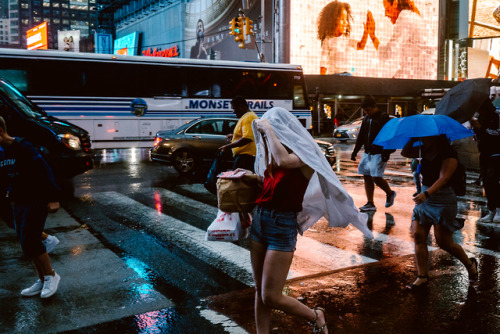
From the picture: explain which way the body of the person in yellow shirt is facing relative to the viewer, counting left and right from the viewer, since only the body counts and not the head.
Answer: facing to the left of the viewer

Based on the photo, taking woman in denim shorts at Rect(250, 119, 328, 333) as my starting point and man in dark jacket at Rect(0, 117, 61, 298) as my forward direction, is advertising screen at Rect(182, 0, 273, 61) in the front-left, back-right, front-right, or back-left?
front-right

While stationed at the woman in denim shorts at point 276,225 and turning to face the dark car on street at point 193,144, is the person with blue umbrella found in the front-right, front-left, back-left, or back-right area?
front-right

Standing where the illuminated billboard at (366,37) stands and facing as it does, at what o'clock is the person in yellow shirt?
The person in yellow shirt is roughly at 12 o'clock from the illuminated billboard.

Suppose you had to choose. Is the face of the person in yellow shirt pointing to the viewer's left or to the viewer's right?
to the viewer's left

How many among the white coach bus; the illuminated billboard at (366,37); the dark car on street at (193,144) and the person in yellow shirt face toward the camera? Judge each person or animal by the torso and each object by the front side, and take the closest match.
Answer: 1

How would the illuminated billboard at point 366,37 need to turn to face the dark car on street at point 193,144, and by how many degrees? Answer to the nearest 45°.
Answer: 0° — it already faces it

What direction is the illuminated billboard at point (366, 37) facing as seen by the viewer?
toward the camera

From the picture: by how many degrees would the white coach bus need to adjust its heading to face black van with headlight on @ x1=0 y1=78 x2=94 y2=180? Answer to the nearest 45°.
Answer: approximately 90° to its right

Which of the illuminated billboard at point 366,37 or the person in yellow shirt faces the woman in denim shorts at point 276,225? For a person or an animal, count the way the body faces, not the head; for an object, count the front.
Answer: the illuminated billboard

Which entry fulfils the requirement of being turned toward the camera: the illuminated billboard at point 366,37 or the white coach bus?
the illuminated billboard

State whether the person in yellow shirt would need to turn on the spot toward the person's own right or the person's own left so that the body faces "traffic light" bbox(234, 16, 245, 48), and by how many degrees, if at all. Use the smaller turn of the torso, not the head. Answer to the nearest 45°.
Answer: approximately 90° to the person's own right

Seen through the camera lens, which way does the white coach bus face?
facing to the right of the viewer

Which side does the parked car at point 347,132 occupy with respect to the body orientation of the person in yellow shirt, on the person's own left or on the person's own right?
on the person's own right

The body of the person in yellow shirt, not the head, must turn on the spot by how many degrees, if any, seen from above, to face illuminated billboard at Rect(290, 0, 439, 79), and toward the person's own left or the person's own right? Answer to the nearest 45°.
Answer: approximately 90° to the person's own right
